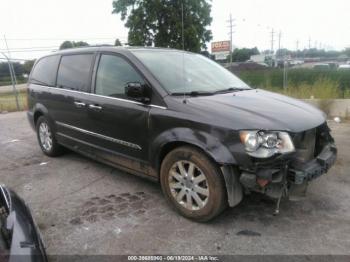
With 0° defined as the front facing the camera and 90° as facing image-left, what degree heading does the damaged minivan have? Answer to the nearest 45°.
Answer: approximately 315°

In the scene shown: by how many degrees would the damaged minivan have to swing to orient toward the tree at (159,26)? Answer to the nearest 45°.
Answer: approximately 135° to its left
